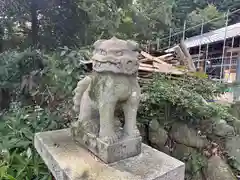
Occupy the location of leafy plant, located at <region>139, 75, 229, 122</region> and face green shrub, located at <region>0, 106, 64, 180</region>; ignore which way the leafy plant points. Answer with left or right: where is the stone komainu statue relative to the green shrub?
left

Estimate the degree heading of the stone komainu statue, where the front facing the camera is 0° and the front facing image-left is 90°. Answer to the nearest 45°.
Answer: approximately 315°

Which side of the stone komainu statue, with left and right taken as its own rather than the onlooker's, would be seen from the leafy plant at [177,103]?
left

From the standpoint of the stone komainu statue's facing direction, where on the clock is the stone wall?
The stone wall is roughly at 9 o'clock from the stone komainu statue.

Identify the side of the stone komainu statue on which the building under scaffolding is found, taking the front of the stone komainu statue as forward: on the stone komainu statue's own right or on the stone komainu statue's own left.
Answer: on the stone komainu statue's own left

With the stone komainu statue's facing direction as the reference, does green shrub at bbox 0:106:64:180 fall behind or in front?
behind

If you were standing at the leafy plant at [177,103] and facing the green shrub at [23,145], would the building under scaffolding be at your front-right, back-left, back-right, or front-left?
back-right
